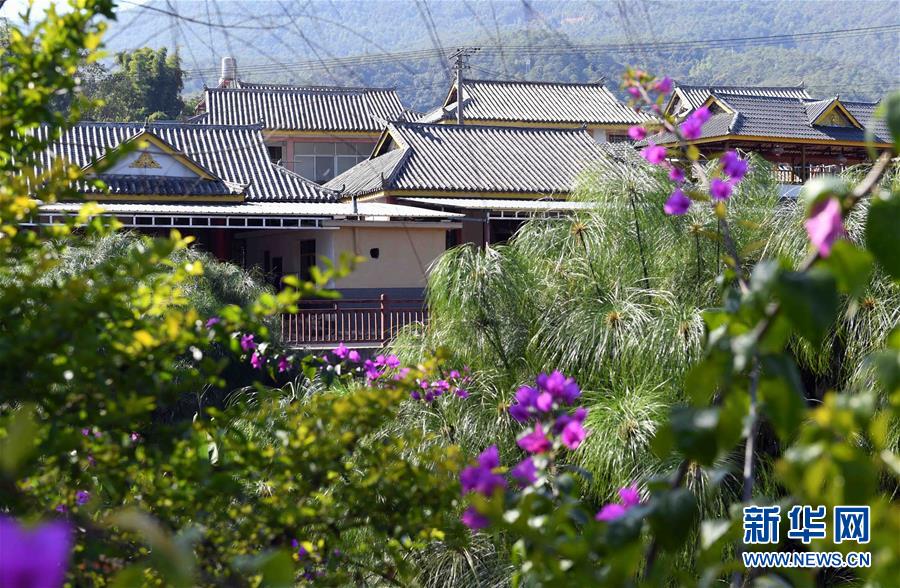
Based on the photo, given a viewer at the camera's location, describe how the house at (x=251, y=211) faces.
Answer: facing the viewer

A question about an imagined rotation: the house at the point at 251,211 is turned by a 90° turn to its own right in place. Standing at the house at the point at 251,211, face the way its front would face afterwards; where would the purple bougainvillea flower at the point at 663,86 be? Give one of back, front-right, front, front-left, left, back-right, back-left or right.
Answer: left

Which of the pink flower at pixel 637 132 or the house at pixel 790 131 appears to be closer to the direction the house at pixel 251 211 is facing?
the pink flower

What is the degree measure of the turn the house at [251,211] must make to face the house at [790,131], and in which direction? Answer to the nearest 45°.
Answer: approximately 90° to its left

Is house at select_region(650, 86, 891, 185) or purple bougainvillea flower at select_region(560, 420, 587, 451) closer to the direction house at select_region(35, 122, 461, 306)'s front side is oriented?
the purple bougainvillea flower

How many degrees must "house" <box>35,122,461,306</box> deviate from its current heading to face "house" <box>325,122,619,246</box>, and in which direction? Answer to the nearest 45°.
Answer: approximately 90° to its left

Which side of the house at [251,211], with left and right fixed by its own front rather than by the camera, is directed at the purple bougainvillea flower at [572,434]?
front

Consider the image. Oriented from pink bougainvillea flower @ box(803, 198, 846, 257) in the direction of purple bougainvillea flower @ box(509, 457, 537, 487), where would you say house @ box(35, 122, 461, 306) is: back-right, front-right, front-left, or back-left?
front-right

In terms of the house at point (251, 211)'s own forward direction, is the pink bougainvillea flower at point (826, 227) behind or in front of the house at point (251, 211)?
in front

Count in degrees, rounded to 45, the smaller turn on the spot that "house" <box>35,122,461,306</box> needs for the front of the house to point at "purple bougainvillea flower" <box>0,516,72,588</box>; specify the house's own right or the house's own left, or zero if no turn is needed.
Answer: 0° — it already faces it

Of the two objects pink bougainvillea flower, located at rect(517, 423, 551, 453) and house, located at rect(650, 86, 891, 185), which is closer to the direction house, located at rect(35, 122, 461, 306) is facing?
the pink bougainvillea flower

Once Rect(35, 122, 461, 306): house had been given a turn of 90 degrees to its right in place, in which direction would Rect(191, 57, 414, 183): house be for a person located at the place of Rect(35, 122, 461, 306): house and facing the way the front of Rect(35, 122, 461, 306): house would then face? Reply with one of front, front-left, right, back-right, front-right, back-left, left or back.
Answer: right

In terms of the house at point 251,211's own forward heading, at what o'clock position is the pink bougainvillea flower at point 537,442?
The pink bougainvillea flower is roughly at 12 o'clock from the house.

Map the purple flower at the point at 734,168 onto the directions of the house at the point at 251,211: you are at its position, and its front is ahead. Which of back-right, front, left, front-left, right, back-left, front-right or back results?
front
